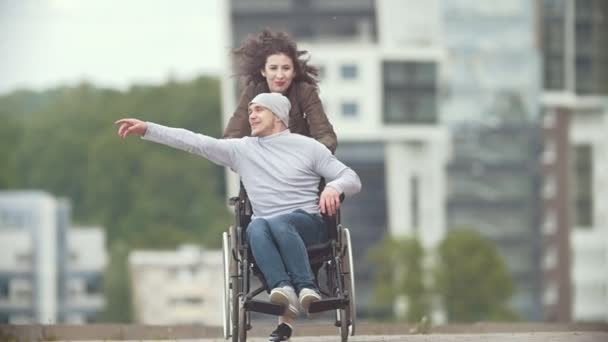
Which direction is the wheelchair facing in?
toward the camera
